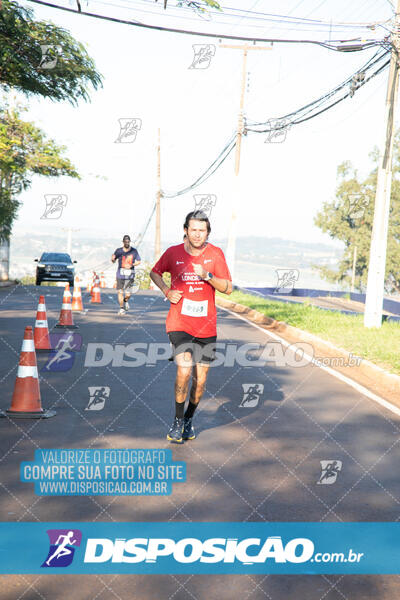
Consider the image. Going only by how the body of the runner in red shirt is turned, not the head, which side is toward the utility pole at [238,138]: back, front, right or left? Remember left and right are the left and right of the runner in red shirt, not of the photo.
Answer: back

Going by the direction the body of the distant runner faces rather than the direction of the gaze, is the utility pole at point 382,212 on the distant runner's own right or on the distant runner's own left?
on the distant runner's own left

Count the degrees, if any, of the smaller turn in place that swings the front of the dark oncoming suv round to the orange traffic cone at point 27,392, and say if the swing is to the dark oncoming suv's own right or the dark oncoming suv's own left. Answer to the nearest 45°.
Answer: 0° — it already faces it

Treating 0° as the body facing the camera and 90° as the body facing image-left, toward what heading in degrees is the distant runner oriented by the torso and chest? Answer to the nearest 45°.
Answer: approximately 0°

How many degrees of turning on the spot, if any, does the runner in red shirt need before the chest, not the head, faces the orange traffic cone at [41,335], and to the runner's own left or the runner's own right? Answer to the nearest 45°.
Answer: approximately 135° to the runner's own right
